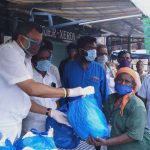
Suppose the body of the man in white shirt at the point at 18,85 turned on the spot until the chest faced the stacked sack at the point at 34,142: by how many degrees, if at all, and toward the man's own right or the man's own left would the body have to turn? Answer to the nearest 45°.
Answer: approximately 90° to the man's own right

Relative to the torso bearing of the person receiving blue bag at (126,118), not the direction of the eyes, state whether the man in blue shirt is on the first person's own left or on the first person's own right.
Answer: on the first person's own right

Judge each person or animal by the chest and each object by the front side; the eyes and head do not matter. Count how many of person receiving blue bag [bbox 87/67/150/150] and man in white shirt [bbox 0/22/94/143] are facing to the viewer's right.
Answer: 1

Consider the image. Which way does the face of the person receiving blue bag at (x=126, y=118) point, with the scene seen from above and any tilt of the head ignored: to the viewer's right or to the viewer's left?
to the viewer's left

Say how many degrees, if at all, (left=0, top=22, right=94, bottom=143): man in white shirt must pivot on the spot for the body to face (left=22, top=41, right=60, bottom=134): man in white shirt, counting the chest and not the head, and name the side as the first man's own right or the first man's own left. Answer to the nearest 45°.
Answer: approximately 90° to the first man's own left

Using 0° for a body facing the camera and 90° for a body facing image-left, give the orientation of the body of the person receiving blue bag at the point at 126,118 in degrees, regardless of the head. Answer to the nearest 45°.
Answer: approximately 45°

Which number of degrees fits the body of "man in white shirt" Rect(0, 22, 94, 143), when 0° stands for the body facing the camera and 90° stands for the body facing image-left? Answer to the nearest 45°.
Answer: approximately 270°

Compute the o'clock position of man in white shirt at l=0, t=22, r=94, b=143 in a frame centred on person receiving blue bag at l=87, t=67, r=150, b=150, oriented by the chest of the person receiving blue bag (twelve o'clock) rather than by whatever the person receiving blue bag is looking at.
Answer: The man in white shirt is roughly at 1 o'clock from the person receiving blue bag.

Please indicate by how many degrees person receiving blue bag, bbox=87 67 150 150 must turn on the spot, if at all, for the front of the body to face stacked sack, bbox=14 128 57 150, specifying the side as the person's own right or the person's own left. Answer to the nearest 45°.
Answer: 0° — they already face it

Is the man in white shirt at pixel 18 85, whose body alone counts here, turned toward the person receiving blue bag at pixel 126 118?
yes
